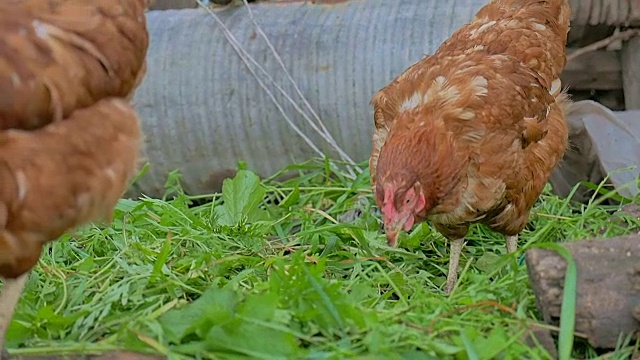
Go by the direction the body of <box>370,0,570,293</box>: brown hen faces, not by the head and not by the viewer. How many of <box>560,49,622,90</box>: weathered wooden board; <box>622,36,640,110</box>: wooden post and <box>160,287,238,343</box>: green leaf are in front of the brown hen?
1

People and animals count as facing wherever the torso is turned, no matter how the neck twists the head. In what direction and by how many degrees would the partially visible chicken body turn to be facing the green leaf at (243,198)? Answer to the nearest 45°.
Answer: approximately 135° to its right

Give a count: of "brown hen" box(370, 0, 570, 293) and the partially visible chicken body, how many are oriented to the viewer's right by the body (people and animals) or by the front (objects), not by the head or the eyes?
0

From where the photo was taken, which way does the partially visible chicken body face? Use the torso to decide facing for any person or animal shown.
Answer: to the viewer's left

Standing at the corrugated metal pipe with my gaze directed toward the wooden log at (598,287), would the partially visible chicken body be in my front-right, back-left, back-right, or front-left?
front-right

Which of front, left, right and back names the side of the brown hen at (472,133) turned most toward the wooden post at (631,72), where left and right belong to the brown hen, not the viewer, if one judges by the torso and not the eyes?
back

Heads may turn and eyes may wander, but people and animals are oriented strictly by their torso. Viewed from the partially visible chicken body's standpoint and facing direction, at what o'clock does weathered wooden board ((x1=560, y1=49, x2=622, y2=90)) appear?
The weathered wooden board is roughly at 5 o'clock from the partially visible chicken body.

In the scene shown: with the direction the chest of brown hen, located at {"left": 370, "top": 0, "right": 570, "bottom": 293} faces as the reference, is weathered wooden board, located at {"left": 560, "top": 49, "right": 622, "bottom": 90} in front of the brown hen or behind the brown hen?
behind

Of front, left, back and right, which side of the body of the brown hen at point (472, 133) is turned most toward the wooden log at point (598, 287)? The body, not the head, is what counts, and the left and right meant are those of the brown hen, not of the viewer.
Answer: left

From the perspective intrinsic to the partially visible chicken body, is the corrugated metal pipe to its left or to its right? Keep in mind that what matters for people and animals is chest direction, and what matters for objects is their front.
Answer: on its right

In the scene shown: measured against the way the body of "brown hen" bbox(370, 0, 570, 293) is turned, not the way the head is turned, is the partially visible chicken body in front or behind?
in front

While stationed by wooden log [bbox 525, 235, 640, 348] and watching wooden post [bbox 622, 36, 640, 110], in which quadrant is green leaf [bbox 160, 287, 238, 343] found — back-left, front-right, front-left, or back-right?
back-left

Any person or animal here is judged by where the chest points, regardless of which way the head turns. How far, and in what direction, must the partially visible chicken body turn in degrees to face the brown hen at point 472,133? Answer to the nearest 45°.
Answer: approximately 180°

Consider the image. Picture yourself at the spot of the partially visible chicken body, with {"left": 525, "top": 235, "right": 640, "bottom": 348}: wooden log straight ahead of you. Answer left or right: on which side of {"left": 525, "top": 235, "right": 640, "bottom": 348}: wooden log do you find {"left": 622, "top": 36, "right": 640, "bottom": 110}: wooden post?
left

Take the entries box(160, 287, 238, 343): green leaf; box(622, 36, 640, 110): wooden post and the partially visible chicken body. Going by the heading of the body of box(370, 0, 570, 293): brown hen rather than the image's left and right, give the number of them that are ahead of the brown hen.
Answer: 2

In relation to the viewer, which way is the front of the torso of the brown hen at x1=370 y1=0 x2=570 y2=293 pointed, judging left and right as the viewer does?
facing the viewer and to the left of the viewer

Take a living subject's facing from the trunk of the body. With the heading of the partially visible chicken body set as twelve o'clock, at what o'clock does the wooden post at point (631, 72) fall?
The wooden post is roughly at 5 o'clock from the partially visible chicken body.
